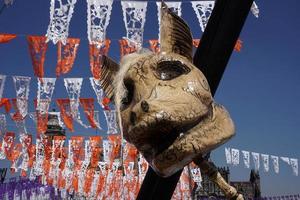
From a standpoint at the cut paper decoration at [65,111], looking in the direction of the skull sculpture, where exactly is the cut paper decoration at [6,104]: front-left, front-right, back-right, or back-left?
back-right

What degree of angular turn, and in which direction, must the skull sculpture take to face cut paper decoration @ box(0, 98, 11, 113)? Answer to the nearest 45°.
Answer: approximately 90° to its right

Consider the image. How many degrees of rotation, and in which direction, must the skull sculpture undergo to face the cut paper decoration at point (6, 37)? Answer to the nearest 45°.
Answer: approximately 90° to its right

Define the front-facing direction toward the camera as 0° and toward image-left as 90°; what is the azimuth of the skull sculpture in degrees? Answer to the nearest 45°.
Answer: approximately 45°

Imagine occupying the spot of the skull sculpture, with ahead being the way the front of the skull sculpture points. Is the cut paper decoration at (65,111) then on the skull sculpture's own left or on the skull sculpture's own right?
on the skull sculpture's own right
